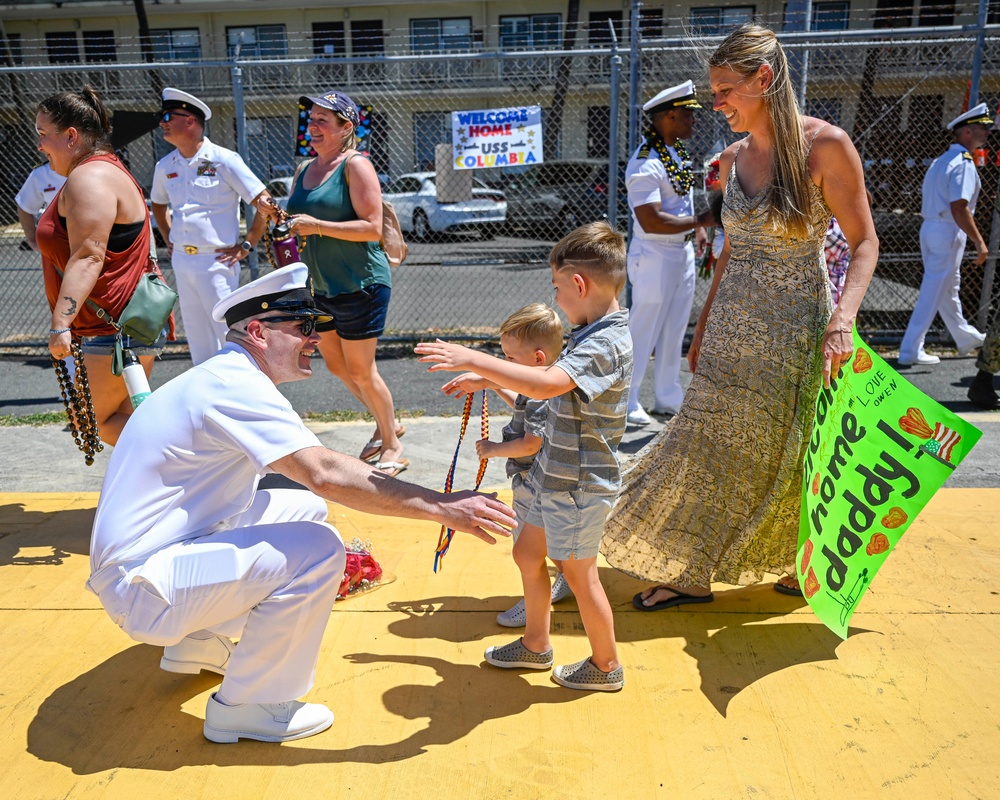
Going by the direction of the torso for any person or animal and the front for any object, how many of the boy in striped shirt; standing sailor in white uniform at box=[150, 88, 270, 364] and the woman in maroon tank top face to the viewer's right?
0

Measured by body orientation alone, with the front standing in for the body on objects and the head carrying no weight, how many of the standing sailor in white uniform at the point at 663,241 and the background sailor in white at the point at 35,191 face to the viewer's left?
0

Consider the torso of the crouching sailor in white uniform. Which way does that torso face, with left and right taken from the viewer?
facing to the right of the viewer

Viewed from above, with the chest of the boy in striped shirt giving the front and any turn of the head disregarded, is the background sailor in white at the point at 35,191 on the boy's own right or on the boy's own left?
on the boy's own right

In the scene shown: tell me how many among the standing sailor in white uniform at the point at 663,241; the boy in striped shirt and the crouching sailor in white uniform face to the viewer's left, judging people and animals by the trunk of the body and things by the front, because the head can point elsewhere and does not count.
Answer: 1

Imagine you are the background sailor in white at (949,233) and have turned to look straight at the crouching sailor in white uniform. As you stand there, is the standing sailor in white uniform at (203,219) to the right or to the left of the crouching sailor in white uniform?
right

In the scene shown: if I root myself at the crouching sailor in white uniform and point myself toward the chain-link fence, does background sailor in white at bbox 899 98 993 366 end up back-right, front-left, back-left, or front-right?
front-right

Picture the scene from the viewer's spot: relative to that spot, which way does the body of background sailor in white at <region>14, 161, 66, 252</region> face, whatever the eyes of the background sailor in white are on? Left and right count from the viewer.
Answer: facing the viewer and to the right of the viewer

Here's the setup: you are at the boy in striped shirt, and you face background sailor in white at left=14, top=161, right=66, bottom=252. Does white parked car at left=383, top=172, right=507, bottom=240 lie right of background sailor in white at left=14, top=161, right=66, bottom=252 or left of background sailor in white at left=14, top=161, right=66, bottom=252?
right

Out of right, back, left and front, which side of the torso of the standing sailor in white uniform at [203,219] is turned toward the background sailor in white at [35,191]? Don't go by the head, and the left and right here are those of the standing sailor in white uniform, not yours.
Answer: right

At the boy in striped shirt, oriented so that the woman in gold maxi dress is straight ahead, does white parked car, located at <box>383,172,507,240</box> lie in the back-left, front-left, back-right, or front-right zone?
front-left

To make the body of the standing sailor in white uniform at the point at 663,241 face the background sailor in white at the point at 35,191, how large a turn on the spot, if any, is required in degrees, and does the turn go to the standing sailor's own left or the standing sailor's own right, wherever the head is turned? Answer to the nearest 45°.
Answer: approximately 135° to the standing sailor's own right

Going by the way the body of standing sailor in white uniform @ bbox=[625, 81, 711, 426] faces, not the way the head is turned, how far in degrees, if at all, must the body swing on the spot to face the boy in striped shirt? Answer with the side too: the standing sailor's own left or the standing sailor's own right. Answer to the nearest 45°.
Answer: approximately 45° to the standing sailor's own right

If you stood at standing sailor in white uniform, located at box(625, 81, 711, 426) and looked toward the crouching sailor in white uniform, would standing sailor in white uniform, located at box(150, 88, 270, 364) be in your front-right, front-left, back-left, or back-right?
front-right

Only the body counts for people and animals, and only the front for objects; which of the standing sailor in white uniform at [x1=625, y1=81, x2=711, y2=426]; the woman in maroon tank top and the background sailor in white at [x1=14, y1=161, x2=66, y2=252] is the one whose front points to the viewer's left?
the woman in maroon tank top

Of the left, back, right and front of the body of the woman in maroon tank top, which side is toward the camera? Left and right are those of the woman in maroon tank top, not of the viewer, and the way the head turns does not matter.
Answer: left

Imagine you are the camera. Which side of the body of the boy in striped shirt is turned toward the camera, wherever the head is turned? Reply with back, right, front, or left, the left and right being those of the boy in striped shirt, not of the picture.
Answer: left
